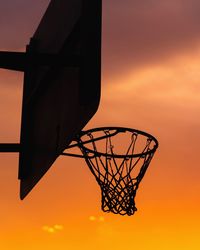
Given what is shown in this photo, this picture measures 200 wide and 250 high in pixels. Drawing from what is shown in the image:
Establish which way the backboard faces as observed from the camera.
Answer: facing away from the viewer and to the right of the viewer
